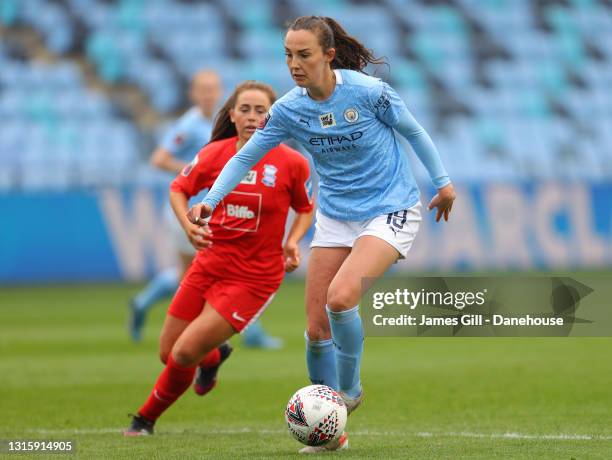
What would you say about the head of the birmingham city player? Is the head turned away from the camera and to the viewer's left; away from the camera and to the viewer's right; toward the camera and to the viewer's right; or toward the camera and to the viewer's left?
toward the camera and to the viewer's right

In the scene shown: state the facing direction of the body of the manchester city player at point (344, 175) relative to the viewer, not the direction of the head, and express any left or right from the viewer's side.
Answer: facing the viewer and to the left of the viewer

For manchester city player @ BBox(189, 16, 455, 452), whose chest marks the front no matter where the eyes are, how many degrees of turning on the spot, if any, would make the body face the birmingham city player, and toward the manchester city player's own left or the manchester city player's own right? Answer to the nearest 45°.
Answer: approximately 90° to the manchester city player's own right
